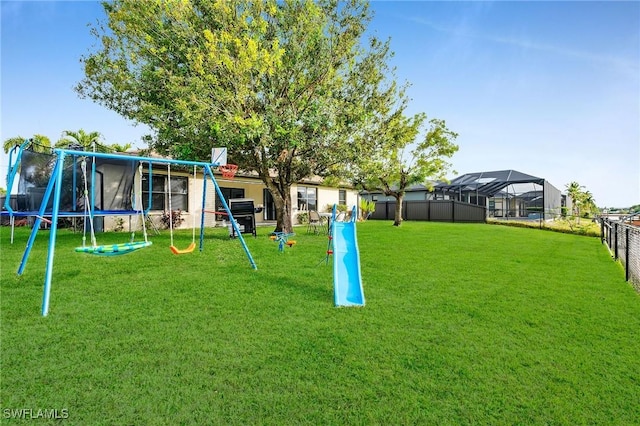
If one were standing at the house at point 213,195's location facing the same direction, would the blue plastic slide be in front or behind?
in front

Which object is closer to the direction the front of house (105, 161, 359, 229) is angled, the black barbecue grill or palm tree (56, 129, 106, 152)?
the black barbecue grill

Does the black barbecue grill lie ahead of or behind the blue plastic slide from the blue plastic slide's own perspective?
behind

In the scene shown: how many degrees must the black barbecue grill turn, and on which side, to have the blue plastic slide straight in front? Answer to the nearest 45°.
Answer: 0° — it already faces it

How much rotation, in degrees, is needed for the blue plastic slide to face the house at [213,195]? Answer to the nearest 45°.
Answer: approximately 135° to its right

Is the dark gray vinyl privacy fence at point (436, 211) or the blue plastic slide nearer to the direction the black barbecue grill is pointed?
the blue plastic slide

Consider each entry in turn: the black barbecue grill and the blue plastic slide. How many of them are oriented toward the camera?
2

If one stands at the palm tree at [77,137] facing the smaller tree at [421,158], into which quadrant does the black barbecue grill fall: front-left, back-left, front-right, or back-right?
front-right

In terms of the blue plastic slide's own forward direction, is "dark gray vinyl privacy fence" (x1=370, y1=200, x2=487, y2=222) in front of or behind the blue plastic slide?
behind

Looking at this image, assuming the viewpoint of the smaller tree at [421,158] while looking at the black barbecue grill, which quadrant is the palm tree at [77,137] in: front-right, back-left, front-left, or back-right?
front-right

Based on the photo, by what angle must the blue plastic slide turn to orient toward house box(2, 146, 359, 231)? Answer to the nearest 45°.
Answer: approximately 135° to its right

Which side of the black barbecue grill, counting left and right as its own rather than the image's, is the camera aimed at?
front
